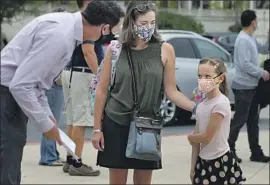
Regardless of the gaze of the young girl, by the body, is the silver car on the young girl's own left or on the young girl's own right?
on the young girl's own right

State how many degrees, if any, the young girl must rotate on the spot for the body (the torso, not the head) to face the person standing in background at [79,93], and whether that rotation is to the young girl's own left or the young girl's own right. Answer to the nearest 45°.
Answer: approximately 90° to the young girl's own right

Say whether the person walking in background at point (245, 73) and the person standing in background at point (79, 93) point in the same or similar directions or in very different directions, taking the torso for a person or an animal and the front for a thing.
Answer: same or similar directions

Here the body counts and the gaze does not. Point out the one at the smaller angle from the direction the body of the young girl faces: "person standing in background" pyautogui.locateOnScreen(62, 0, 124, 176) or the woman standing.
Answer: the woman standing

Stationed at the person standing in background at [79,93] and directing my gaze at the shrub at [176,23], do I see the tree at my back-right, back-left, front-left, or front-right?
front-left

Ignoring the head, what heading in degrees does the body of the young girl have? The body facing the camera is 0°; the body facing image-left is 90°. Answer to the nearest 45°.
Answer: approximately 45°
